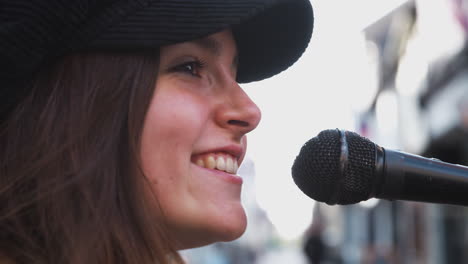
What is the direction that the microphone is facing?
to the viewer's left

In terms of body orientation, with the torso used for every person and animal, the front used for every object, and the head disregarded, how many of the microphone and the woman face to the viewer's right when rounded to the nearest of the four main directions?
1

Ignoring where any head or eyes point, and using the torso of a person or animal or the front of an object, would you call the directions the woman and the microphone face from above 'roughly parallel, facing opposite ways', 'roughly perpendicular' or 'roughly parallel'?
roughly parallel, facing opposite ways

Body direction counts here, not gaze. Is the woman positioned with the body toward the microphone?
yes

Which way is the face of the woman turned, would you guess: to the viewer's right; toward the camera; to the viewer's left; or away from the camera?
to the viewer's right

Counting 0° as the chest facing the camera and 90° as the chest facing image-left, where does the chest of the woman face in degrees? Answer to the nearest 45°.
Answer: approximately 270°

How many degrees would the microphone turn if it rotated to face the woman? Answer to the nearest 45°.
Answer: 0° — it already faces them
